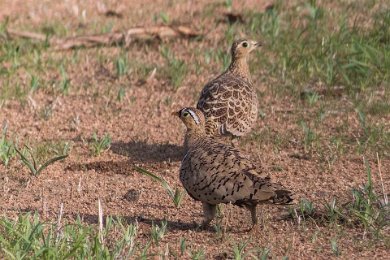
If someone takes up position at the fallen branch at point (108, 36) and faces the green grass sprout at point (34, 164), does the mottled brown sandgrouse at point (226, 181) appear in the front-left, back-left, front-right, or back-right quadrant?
front-left

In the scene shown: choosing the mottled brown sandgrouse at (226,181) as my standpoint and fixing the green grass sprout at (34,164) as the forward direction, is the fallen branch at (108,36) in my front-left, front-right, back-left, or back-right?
front-right

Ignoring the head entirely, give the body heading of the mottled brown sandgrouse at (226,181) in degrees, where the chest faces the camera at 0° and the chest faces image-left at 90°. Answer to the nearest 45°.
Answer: approximately 90°

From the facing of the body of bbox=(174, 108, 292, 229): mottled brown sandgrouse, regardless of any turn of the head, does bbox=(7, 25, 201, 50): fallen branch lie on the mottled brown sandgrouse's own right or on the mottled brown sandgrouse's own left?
on the mottled brown sandgrouse's own right

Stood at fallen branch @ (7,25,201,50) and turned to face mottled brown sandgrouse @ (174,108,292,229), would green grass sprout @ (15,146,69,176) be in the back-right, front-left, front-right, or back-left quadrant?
front-right

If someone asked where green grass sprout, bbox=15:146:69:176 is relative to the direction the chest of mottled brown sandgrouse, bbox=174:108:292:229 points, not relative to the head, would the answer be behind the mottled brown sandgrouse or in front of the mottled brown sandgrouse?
in front

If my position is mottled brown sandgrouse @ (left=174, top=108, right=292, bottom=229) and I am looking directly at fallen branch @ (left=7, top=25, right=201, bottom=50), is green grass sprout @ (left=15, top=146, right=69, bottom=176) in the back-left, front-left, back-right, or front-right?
front-left
